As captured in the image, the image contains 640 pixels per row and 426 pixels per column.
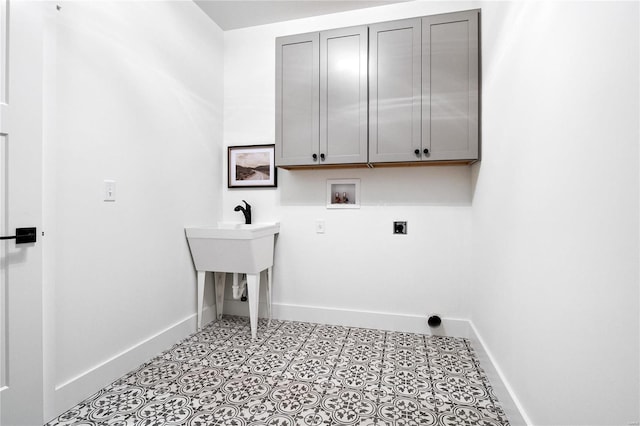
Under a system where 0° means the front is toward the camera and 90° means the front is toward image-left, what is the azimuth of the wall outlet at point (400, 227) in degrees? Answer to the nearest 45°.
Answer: approximately 0°

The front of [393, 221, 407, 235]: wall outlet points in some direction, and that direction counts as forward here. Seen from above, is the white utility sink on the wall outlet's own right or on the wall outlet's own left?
on the wall outlet's own right

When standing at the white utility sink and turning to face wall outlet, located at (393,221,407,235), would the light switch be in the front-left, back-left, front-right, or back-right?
back-right

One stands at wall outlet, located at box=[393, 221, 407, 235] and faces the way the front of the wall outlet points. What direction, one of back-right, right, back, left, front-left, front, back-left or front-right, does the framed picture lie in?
right

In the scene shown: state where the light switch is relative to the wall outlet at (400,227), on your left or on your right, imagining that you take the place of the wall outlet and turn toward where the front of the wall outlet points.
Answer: on your right

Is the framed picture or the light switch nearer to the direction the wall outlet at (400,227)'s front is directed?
the light switch
